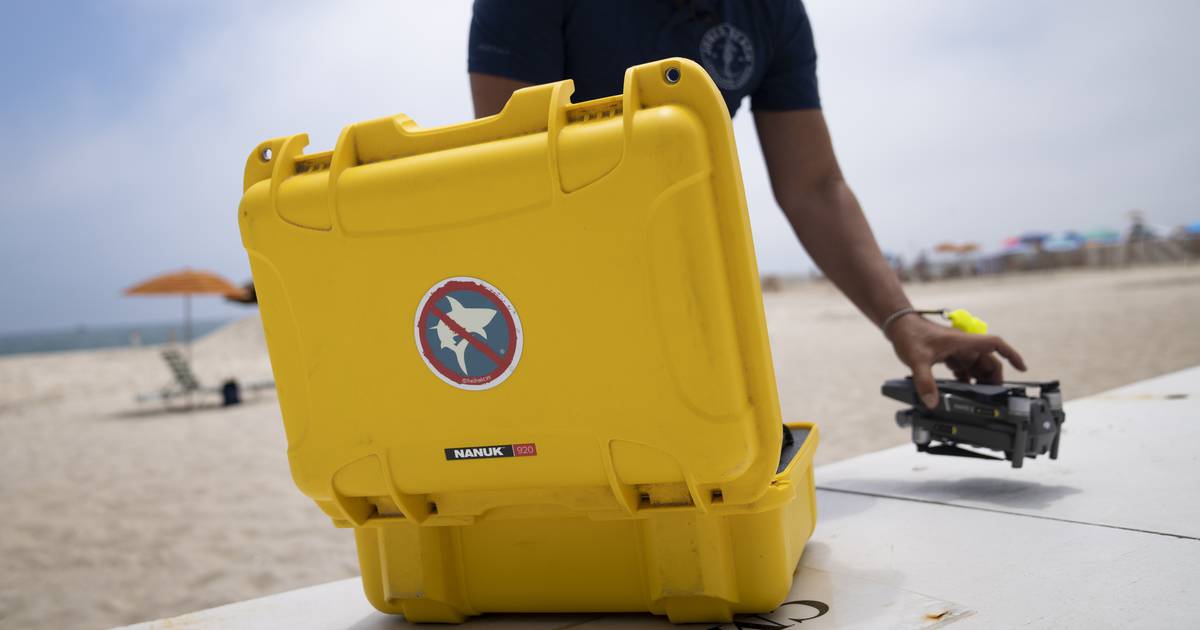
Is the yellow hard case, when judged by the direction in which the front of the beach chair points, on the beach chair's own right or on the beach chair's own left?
on the beach chair's own right

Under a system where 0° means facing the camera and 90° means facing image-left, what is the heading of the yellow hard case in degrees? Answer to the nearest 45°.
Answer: approximately 180°

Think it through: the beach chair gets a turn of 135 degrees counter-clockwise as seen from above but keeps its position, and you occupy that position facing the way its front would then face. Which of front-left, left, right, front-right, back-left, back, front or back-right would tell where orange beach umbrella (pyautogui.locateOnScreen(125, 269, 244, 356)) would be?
front-right

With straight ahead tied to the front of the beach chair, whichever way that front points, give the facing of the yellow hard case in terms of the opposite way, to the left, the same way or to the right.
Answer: to the left

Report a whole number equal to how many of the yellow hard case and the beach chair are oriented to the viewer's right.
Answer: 1

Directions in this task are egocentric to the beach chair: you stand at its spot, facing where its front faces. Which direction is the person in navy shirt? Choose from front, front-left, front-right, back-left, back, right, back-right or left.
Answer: right

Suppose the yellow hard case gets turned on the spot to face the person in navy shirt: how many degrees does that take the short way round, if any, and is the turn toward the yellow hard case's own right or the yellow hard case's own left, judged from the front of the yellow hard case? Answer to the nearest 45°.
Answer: approximately 45° to the yellow hard case's own right

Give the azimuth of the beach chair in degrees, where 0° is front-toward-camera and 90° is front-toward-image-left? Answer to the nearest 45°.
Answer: approximately 270°

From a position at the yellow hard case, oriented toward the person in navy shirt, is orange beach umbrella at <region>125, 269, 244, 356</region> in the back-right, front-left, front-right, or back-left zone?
front-left
